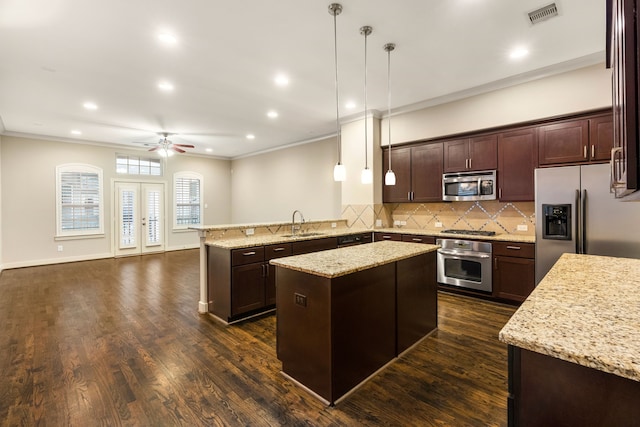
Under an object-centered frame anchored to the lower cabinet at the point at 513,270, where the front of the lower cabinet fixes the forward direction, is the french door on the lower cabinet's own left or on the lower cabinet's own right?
on the lower cabinet's own right

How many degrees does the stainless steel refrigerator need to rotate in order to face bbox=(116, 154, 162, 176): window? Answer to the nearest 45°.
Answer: approximately 90° to its right

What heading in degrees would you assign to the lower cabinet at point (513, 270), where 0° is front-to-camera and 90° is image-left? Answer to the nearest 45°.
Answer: approximately 0°

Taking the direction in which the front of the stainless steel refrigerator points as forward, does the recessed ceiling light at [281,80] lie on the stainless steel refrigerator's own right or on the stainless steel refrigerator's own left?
on the stainless steel refrigerator's own right

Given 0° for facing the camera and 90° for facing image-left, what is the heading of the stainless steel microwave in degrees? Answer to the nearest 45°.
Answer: approximately 0°
